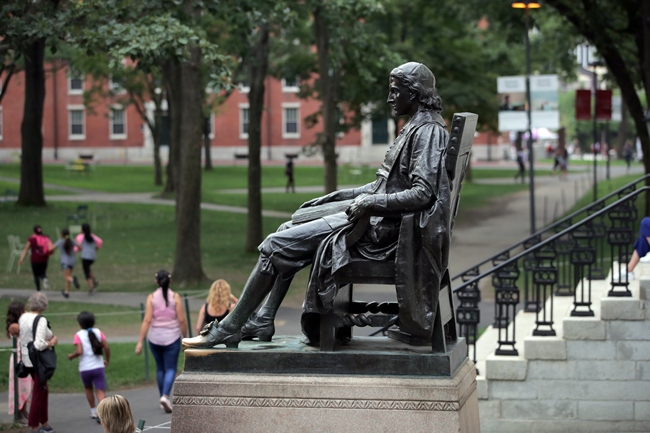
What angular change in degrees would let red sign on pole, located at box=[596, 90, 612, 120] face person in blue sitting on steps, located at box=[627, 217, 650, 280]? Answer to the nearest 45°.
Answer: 0° — it already faces them

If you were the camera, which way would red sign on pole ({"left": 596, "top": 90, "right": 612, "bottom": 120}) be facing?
facing the viewer

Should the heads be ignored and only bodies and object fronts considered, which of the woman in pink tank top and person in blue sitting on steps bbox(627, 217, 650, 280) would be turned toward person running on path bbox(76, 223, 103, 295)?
the woman in pink tank top

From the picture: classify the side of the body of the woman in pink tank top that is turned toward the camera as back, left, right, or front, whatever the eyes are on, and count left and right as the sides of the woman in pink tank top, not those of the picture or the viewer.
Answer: back

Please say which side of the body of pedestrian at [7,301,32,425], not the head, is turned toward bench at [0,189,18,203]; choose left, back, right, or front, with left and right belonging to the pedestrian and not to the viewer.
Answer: left

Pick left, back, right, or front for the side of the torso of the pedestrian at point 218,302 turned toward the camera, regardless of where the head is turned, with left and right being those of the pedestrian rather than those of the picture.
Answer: back

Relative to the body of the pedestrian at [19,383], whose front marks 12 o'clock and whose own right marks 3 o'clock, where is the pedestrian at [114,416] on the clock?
the pedestrian at [114,416] is roughly at 3 o'clock from the pedestrian at [19,383].

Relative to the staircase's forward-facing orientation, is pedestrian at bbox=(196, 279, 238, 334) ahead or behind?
ahead

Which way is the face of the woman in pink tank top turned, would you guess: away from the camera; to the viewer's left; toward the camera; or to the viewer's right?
away from the camera

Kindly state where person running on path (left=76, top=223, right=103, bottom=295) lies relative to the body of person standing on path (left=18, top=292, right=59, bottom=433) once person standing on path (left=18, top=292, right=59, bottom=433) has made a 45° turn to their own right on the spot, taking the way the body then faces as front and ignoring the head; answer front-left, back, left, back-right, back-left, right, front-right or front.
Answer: left

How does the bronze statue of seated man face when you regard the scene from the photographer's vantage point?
facing to the left of the viewer

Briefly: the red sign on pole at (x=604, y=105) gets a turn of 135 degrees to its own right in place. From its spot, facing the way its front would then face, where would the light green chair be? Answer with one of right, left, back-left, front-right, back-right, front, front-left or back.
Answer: left

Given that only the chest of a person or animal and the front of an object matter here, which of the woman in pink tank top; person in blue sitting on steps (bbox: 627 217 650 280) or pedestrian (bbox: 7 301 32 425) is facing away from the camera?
the woman in pink tank top
